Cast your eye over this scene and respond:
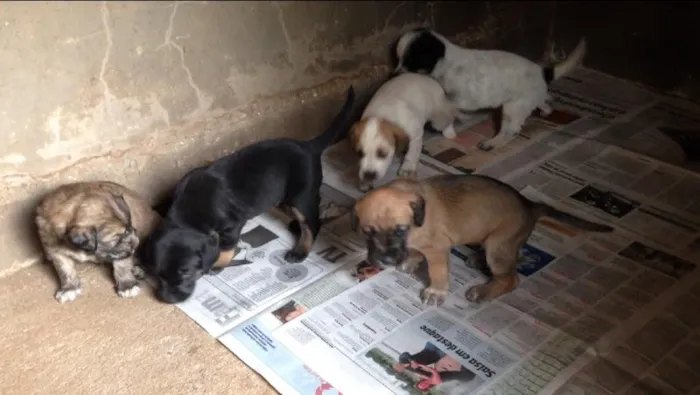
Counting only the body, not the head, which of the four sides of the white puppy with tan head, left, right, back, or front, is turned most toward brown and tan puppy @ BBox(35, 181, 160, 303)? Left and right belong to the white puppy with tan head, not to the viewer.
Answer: front

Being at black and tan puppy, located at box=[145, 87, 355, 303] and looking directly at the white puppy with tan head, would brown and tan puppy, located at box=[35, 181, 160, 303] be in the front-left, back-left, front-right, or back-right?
back-left

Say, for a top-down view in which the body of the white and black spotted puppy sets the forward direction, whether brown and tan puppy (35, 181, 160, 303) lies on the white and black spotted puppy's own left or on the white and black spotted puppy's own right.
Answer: on the white and black spotted puppy's own left

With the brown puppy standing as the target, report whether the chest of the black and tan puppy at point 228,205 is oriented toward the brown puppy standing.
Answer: no

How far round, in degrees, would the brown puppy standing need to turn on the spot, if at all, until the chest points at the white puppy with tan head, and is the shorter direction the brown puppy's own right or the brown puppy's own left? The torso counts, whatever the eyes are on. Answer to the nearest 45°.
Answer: approximately 90° to the brown puppy's own right

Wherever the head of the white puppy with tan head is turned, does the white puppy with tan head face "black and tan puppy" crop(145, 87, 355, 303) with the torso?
yes

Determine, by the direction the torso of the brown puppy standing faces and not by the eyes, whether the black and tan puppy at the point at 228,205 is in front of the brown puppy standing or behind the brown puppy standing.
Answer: in front

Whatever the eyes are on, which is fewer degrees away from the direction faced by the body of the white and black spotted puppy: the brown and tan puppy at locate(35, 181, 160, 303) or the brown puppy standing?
the brown and tan puppy

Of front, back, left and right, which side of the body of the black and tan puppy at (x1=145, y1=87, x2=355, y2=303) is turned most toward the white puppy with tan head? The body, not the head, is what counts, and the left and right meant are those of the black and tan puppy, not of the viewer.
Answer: back

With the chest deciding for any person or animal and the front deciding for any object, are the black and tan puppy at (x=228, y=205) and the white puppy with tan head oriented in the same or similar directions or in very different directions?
same or similar directions

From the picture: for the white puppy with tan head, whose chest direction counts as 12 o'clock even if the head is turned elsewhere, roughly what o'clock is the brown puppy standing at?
The brown puppy standing is roughly at 10 o'clock from the white puppy with tan head.

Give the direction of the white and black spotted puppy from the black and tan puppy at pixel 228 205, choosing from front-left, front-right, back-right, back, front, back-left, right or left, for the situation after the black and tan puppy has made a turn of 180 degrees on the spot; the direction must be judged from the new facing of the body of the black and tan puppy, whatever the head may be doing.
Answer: front

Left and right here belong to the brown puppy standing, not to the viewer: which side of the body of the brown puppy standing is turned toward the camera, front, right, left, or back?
left

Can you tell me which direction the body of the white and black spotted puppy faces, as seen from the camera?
to the viewer's left

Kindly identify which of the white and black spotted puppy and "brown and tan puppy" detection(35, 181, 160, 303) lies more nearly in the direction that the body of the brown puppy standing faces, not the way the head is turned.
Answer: the brown and tan puppy

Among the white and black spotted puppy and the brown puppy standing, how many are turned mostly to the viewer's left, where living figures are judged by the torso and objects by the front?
2

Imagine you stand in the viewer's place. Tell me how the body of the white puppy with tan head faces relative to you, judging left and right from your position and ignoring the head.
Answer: facing the viewer and to the left of the viewer
